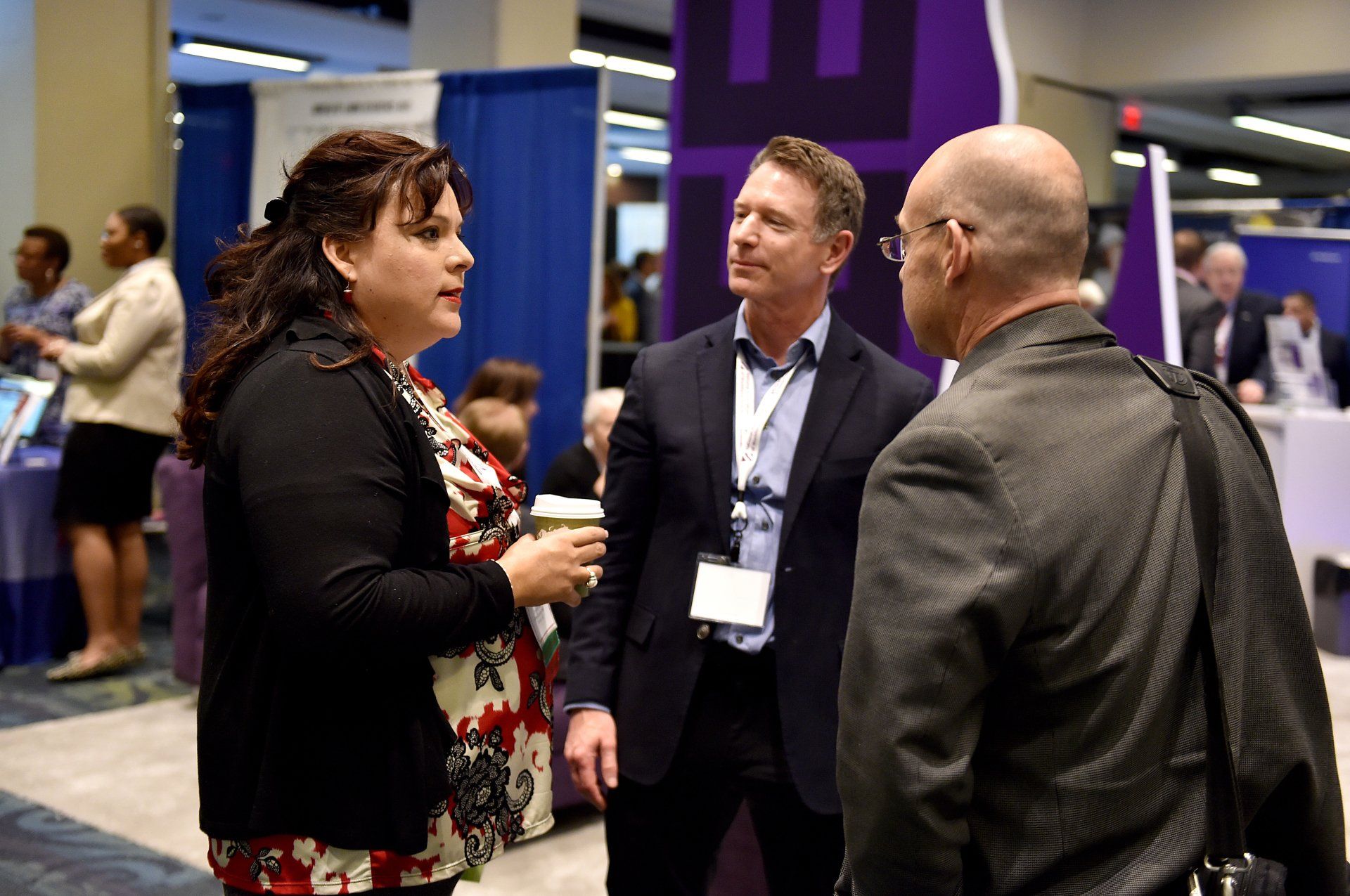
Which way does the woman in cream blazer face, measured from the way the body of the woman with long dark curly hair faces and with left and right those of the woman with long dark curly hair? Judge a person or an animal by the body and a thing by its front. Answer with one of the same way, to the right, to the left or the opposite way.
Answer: the opposite way

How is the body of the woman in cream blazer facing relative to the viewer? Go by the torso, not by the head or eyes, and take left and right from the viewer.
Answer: facing to the left of the viewer

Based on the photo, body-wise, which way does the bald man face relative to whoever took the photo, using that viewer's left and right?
facing away from the viewer and to the left of the viewer

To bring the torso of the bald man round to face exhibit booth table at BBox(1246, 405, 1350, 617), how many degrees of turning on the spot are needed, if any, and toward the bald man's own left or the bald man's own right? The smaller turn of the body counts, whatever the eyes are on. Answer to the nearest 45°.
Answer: approximately 45° to the bald man's own right

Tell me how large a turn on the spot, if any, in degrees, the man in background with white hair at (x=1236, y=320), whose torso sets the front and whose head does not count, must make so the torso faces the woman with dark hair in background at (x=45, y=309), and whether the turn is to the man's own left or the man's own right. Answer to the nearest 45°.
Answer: approximately 45° to the man's own right

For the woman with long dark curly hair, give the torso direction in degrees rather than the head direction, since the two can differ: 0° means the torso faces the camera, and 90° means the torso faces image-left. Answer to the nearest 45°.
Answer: approximately 270°

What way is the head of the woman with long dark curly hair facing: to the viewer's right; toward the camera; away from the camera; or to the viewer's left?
to the viewer's right

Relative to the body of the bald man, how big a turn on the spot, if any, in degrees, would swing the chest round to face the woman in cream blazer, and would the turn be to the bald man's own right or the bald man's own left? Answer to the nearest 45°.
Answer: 0° — they already face them

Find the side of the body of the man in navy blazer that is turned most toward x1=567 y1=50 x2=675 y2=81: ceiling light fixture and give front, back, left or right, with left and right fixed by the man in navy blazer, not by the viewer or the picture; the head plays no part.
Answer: back

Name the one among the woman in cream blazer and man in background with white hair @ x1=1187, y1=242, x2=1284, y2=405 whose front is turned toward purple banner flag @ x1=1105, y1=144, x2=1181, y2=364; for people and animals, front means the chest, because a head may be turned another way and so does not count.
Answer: the man in background with white hair

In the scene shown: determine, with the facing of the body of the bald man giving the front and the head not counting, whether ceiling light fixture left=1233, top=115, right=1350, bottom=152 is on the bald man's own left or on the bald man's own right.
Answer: on the bald man's own right

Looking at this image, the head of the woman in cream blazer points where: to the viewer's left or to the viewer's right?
to the viewer's left

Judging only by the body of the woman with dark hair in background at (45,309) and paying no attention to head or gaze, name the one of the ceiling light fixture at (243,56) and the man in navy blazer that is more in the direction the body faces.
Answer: the man in navy blazer
